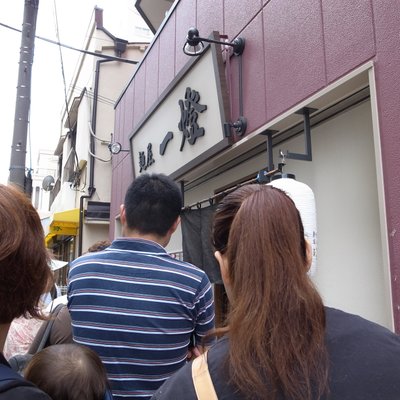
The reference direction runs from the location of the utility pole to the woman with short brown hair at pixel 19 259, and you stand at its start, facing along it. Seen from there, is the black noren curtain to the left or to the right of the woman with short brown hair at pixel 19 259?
left

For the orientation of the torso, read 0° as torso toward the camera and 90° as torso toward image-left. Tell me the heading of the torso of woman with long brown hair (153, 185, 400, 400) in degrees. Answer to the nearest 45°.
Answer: approximately 180°

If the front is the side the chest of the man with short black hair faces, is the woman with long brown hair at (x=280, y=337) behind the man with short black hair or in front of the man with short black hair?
behind

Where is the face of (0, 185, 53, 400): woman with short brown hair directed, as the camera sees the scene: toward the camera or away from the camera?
away from the camera

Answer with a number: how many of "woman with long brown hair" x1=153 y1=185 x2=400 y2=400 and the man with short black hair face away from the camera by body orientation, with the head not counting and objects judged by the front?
2

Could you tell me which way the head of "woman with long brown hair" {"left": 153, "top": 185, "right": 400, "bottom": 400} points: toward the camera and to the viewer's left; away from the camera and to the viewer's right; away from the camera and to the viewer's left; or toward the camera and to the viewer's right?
away from the camera and to the viewer's left

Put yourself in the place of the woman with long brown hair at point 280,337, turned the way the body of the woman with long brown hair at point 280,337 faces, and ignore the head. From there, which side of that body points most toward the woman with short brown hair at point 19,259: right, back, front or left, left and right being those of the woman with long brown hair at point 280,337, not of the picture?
left

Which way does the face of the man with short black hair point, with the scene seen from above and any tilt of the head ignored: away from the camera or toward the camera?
away from the camera

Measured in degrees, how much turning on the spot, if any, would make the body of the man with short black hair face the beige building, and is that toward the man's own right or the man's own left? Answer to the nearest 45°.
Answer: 0° — they already face it

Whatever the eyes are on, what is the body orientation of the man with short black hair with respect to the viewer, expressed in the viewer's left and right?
facing away from the viewer

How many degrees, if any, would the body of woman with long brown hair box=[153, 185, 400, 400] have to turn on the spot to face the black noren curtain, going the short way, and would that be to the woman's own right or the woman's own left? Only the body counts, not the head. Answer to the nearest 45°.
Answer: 0° — they already face it

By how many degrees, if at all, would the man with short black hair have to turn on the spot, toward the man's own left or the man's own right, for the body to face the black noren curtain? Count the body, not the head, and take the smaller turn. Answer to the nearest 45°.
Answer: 0° — they already face it
